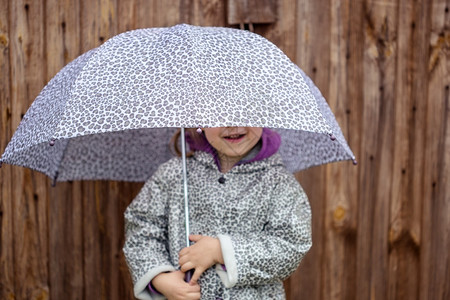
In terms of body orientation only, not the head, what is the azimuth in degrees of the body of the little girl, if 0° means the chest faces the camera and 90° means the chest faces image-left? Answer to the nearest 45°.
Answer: approximately 0°

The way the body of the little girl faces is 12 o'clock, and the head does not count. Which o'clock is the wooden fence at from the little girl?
The wooden fence is roughly at 7 o'clock from the little girl.
